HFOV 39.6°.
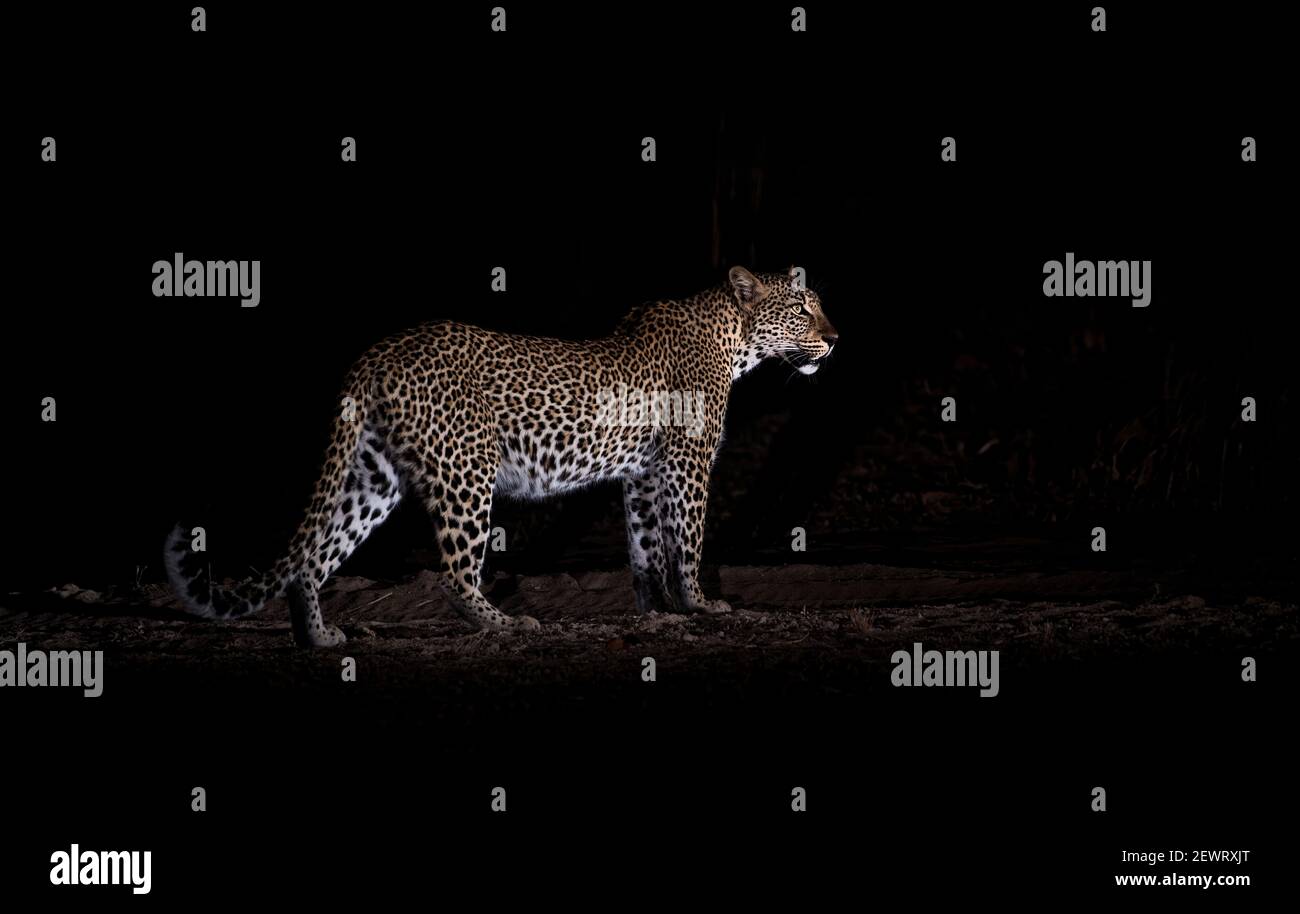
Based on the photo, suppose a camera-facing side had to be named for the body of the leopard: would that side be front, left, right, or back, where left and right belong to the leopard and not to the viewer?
right
